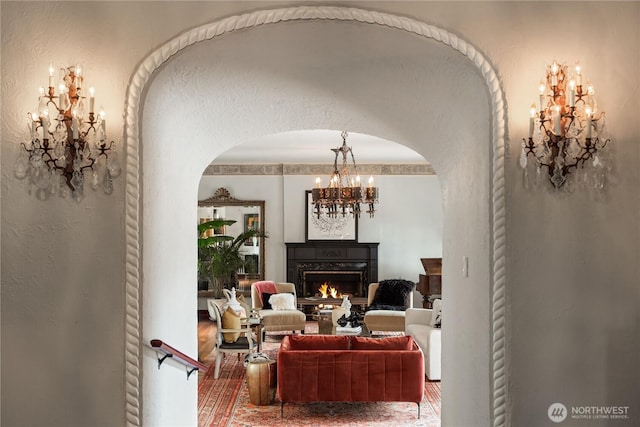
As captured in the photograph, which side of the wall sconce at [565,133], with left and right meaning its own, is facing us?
front

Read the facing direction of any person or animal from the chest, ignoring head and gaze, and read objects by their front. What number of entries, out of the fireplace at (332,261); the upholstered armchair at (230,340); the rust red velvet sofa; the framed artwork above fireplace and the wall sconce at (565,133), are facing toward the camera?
3

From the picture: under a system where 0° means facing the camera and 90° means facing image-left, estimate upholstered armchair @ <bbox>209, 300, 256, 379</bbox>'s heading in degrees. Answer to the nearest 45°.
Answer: approximately 270°

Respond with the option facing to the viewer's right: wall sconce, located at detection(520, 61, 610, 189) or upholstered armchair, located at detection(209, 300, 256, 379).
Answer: the upholstered armchair

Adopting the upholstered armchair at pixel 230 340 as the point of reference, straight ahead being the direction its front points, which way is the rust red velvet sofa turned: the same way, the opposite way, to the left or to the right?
to the left

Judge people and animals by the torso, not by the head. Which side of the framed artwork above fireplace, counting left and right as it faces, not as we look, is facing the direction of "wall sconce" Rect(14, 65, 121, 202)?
front

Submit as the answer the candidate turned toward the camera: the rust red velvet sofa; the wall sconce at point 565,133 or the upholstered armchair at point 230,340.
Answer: the wall sconce

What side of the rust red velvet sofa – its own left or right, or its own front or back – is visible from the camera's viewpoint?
back

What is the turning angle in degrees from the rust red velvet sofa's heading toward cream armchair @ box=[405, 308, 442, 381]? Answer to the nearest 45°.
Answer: approximately 45° to its right

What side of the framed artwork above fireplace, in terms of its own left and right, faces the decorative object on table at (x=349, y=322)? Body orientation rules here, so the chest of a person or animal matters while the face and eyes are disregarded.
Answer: front

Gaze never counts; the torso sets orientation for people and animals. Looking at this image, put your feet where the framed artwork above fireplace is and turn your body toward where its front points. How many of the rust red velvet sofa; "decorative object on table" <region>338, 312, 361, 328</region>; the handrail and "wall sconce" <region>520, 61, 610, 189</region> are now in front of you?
4

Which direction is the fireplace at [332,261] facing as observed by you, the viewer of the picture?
facing the viewer

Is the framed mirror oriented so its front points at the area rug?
yes

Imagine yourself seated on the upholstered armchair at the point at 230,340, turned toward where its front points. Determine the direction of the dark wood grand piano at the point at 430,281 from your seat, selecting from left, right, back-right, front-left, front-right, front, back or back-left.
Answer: front-left

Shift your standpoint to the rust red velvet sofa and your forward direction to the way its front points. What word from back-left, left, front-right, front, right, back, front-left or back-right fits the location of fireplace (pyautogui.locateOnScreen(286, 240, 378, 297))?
front

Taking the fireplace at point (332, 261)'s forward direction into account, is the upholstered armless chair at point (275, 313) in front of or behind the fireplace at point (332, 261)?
in front
